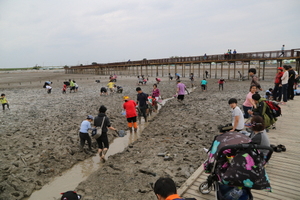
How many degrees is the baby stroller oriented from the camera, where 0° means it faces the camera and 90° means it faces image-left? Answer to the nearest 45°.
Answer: approximately 135°

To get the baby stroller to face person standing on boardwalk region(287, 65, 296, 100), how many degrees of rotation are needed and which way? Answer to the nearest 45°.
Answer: approximately 45° to its right

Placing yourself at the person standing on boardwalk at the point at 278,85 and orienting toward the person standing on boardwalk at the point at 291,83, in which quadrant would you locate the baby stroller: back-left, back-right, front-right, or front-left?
back-right

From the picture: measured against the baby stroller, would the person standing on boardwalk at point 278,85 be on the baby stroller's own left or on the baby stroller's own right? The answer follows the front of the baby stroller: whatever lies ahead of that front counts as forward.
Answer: on the baby stroller's own right

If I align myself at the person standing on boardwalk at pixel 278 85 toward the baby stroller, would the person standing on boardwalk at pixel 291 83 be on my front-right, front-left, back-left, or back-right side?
back-left
